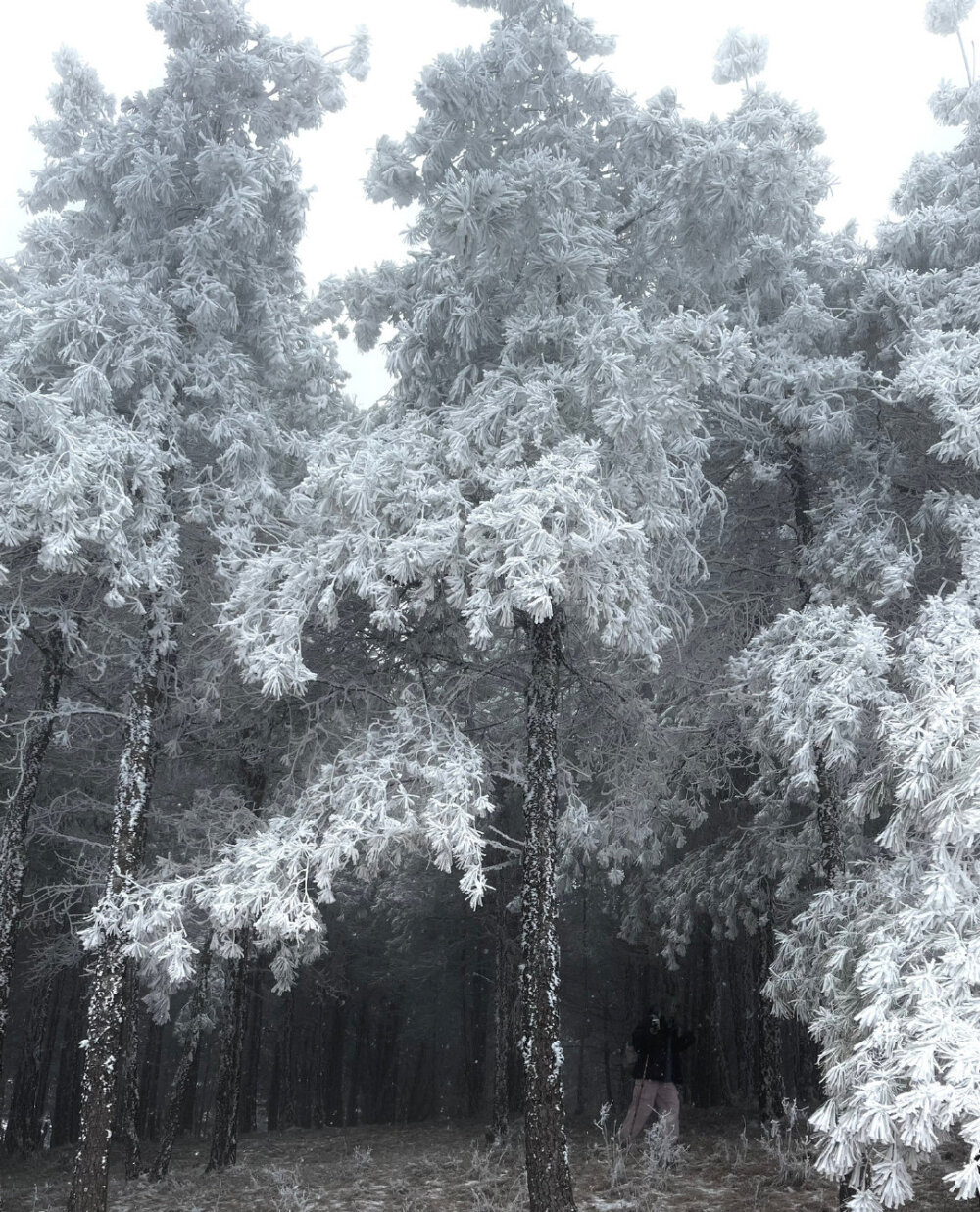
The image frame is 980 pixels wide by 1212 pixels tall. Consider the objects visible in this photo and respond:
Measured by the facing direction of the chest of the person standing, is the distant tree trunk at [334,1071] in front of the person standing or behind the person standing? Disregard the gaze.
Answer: behind

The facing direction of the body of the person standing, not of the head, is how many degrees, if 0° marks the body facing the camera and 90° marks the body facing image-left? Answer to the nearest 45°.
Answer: approximately 0°

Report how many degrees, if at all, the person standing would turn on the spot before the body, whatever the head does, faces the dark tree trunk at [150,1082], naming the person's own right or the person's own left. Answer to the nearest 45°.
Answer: approximately 135° to the person's own right

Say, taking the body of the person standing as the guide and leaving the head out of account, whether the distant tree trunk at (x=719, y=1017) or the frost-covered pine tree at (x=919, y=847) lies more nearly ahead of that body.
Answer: the frost-covered pine tree

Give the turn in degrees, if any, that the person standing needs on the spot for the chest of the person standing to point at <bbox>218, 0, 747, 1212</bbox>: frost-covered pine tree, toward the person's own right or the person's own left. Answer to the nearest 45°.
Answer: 0° — they already face it

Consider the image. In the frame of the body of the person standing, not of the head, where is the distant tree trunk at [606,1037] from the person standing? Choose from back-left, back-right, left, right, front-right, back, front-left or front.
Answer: back

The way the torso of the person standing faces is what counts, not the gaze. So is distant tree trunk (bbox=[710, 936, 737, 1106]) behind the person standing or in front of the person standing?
behind

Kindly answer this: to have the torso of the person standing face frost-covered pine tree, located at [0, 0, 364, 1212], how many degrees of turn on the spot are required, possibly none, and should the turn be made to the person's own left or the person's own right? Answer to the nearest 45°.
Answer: approximately 45° to the person's own right
